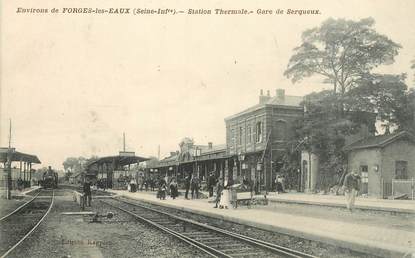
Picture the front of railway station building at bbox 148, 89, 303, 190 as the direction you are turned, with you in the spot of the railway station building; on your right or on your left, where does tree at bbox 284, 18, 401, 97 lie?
on your left

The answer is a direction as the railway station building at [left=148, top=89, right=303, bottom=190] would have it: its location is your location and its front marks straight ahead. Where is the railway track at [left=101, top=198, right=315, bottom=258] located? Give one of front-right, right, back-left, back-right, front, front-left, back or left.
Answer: front-left

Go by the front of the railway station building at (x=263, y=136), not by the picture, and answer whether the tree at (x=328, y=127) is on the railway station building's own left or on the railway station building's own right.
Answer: on the railway station building's own left

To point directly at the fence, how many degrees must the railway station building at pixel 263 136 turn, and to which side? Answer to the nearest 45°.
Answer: approximately 45° to its left

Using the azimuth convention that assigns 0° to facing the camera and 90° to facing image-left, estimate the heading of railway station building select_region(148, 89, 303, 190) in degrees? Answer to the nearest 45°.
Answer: approximately 45°
